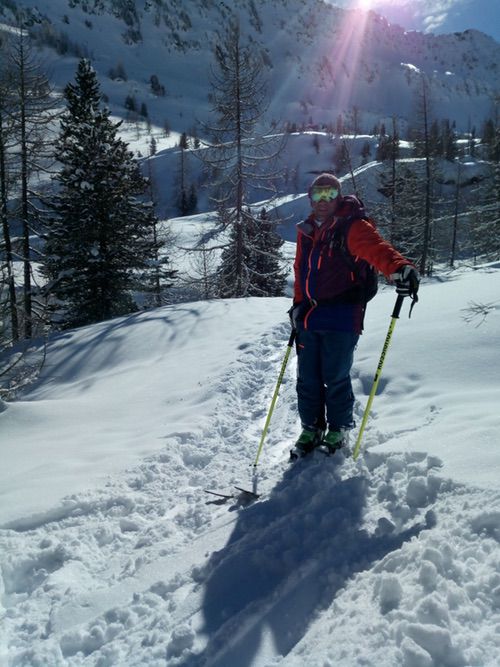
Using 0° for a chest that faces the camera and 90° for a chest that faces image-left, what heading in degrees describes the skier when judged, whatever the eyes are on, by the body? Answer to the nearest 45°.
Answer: approximately 45°

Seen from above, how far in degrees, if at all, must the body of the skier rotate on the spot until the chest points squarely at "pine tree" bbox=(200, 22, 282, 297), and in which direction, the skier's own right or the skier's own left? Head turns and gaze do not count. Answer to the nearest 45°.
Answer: approximately 135° to the skier's own right
